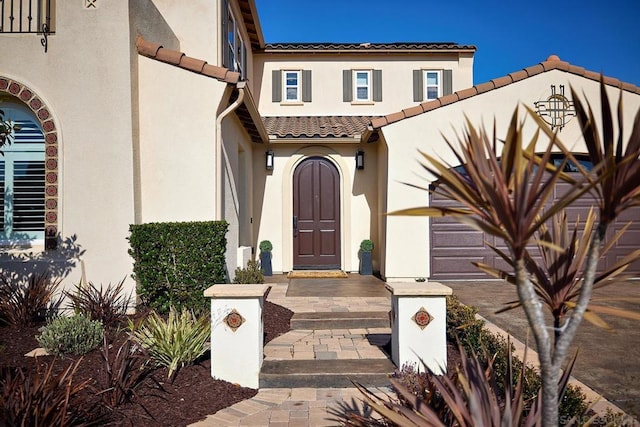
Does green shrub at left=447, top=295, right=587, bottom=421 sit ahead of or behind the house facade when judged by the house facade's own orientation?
ahead

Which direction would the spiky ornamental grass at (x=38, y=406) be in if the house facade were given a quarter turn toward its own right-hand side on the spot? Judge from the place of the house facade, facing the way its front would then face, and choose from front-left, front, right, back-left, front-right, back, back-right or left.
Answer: left

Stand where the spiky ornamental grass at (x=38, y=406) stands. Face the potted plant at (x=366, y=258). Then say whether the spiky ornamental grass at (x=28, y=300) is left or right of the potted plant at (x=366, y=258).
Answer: left

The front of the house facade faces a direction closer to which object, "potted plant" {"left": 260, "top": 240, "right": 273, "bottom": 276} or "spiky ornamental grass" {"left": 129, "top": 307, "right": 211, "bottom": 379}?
the spiky ornamental grass

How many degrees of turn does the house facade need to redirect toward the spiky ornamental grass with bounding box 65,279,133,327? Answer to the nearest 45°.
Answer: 0° — it already faces it

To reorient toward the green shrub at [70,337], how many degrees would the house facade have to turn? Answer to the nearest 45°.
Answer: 0° — it already faces it

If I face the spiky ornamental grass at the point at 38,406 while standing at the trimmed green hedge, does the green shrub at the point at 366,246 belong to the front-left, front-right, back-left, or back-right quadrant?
back-left

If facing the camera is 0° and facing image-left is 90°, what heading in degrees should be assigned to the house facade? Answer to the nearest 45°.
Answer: approximately 0°

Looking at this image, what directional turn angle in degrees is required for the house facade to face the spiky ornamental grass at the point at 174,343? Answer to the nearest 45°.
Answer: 0° — it already faces it

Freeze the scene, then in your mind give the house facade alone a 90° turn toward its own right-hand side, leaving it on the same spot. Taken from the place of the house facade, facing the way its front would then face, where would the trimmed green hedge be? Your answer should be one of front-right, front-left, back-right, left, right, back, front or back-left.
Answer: left

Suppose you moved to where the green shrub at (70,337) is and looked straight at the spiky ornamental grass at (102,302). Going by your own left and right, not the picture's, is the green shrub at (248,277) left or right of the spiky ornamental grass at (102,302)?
right
